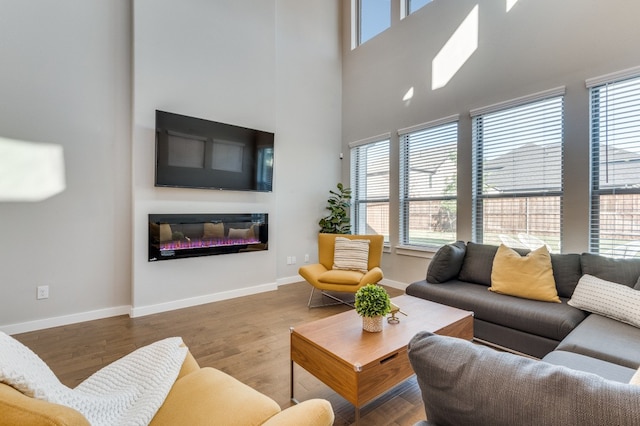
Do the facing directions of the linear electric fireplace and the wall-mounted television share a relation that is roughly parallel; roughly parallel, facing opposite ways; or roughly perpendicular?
roughly parallel

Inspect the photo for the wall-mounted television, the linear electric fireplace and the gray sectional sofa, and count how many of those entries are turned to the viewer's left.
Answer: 1

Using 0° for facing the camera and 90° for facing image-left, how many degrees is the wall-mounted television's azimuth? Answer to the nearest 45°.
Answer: approximately 315°

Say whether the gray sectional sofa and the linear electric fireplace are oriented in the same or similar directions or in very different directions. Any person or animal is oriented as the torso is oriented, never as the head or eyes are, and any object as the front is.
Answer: very different directions

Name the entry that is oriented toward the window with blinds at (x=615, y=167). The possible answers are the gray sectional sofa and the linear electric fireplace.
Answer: the linear electric fireplace

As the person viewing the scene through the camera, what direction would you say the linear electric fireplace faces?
facing the viewer and to the right of the viewer

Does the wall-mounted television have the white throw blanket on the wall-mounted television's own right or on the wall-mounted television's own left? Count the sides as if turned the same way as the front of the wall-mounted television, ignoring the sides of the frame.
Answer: on the wall-mounted television's own right

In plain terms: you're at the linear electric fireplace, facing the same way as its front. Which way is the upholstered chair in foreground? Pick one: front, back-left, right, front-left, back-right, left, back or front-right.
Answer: front-right

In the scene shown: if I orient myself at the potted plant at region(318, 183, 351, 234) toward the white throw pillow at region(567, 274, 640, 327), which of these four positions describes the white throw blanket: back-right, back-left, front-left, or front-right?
front-right

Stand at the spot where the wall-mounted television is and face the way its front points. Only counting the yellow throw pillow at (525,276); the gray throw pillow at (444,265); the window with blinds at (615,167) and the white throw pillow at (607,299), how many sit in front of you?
4

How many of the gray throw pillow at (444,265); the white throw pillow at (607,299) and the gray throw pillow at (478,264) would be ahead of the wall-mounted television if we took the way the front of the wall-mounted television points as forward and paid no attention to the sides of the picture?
3

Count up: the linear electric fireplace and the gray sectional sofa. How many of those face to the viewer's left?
1

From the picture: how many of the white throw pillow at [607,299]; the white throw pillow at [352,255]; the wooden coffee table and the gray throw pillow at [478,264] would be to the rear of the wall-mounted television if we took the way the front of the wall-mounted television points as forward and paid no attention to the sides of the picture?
0

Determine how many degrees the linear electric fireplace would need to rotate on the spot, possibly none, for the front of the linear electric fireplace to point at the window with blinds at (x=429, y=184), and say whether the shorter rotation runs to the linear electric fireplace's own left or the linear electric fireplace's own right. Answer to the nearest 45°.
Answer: approximately 45° to the linear electric fireplace's own left
